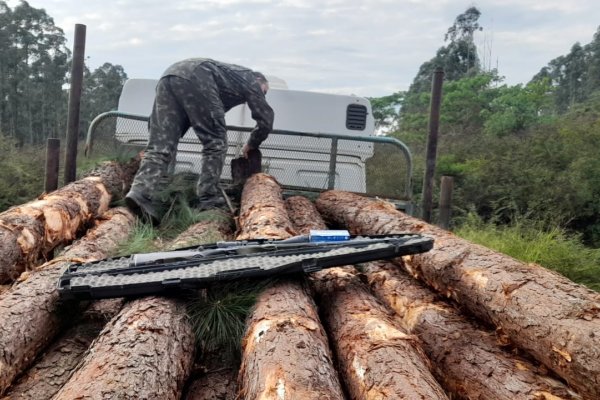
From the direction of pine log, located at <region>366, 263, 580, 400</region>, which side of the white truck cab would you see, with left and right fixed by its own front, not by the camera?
back

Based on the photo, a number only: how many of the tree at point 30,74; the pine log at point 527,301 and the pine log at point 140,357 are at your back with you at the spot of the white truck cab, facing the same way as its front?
2

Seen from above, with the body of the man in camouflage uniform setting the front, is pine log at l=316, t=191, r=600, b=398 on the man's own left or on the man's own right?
on the man's own right

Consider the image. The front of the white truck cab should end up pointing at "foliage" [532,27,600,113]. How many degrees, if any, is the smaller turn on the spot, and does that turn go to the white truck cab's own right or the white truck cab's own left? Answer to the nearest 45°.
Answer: approximately 45° to the white truck cab's own right

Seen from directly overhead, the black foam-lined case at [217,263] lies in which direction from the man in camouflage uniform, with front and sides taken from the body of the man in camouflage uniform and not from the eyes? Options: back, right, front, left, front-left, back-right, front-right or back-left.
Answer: back-right

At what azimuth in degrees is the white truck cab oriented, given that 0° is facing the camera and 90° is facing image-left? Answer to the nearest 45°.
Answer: approximately 180°

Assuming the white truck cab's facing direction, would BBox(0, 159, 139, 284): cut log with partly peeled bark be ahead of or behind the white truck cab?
behind

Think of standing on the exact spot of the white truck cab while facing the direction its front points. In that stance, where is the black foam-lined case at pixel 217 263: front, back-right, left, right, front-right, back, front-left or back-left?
back

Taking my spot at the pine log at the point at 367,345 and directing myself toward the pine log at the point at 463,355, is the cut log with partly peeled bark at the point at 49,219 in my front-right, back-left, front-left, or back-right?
back-left

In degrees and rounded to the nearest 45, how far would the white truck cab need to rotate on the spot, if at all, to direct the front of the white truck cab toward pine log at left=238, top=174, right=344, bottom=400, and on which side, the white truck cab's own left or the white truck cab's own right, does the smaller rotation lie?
approximately 180°

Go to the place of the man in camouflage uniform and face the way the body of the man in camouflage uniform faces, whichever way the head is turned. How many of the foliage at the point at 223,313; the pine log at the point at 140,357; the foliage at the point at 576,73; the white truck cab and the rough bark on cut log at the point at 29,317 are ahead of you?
2

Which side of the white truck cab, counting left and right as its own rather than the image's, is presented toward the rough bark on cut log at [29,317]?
back

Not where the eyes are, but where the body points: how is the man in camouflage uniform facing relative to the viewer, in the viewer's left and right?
facing away from the viewer and to the right of the viewer

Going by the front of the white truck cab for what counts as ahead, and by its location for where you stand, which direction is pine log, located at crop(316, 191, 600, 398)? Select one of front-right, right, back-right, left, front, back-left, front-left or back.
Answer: back
